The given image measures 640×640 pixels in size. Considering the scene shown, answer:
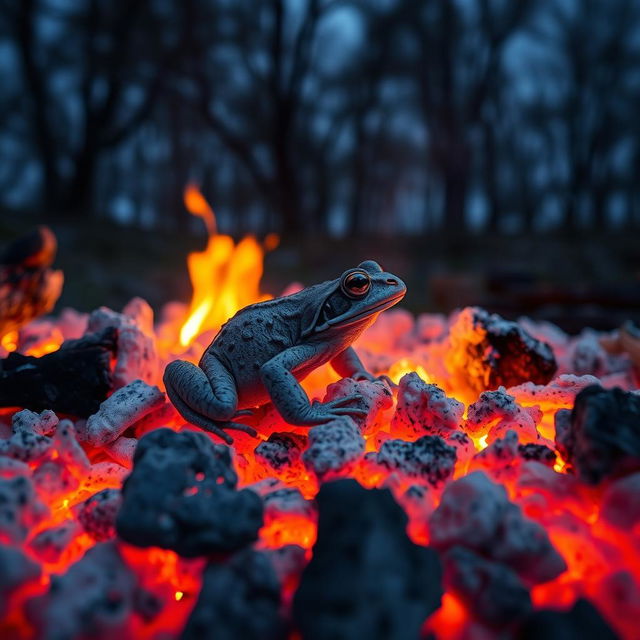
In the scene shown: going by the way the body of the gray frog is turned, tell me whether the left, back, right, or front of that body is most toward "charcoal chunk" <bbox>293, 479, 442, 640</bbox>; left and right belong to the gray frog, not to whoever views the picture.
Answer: right

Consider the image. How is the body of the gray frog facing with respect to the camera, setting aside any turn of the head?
to the viewer's right
